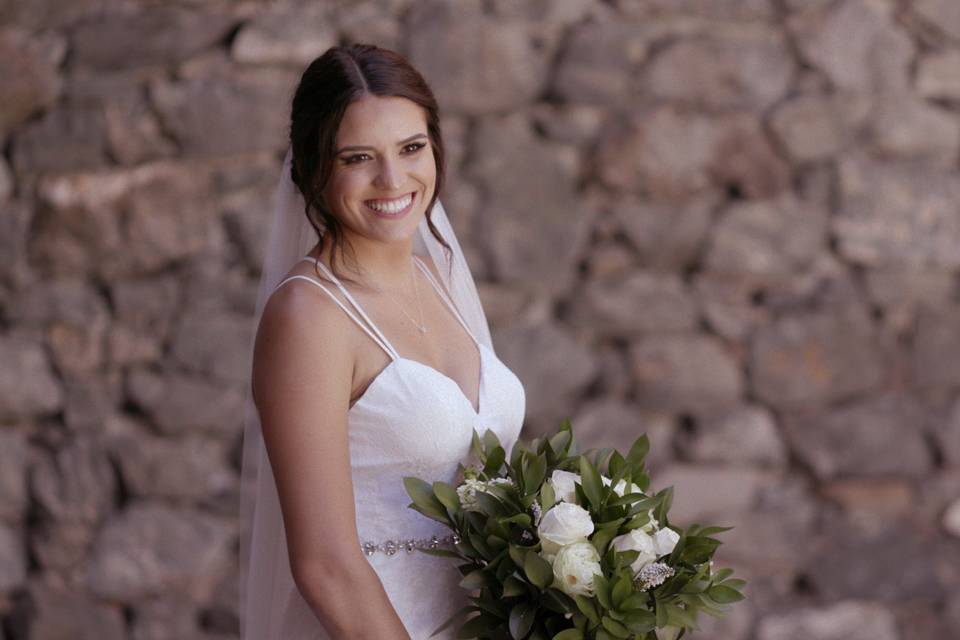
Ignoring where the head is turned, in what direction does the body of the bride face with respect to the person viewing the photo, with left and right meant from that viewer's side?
facing the viewer and to the right of the viewer
